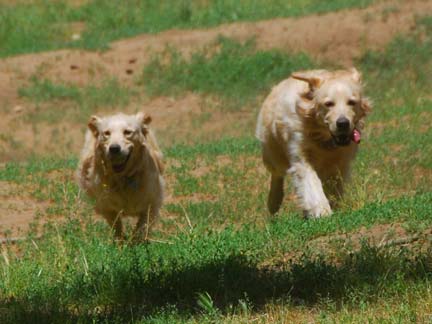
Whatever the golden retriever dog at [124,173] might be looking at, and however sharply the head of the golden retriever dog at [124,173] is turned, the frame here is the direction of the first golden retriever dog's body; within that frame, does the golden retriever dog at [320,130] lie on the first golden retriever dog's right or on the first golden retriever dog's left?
on the first golden retriever dog's left

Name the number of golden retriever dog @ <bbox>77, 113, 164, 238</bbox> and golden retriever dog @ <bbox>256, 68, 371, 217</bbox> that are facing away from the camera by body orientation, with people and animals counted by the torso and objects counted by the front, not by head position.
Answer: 0

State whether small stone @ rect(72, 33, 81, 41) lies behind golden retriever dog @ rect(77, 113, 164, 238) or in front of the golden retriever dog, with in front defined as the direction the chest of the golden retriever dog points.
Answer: behind

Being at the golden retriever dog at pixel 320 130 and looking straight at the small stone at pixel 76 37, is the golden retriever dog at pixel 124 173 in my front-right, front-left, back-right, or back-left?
front-left

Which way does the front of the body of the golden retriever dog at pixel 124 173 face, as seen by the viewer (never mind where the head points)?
toward the camera

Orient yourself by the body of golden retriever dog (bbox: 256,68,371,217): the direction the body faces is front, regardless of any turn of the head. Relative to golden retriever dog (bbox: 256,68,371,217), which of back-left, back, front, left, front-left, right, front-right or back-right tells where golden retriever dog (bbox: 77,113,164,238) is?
back-right

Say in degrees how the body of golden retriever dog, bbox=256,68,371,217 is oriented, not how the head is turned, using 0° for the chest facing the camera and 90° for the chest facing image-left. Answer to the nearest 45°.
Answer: approximately 315°
